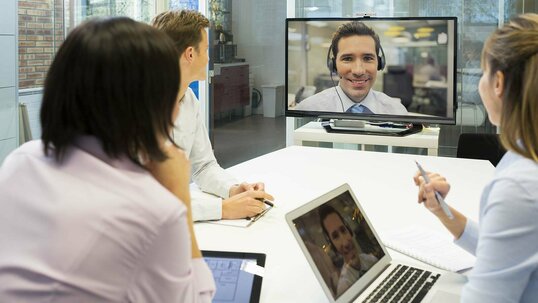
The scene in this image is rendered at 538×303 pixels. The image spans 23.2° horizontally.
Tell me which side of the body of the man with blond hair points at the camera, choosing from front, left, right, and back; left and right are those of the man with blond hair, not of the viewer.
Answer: right

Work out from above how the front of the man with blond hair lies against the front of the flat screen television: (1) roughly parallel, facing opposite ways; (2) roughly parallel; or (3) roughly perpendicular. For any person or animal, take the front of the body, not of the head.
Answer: roughly perpendicular

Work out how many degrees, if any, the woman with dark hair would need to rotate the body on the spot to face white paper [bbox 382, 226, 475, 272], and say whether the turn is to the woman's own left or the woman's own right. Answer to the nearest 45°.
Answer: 0° — they already face it

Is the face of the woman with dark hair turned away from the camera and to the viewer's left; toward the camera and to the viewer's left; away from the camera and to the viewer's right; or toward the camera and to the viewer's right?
away from the camera and to the viewer's right

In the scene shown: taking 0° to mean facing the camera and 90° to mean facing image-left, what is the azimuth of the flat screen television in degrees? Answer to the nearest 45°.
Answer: approximately 0°

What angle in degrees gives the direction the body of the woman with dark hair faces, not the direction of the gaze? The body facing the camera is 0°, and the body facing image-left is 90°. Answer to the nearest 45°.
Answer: approximately 225°
